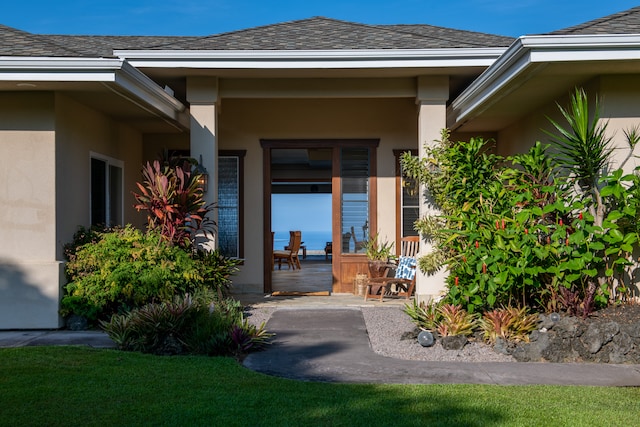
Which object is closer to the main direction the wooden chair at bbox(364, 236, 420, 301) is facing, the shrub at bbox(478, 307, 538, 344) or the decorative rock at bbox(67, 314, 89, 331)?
the decorative rock

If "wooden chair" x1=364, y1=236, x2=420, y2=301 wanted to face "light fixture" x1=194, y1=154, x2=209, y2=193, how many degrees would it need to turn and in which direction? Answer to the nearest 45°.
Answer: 0° — it already faces it

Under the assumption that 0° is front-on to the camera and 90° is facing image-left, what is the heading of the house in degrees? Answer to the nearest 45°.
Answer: approximately 0°

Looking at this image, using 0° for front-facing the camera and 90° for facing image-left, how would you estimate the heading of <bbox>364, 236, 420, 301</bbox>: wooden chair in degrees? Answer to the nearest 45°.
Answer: approximately 45°

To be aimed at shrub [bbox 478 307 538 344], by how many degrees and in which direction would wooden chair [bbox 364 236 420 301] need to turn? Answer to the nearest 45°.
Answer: approximately 45° to its left

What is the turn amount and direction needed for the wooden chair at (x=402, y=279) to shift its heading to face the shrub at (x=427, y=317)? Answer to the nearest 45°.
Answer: approximately 45° to its left
